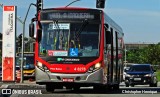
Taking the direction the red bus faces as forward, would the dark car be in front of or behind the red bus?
behind

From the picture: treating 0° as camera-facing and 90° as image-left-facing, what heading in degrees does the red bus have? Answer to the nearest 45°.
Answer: approximately 0°
